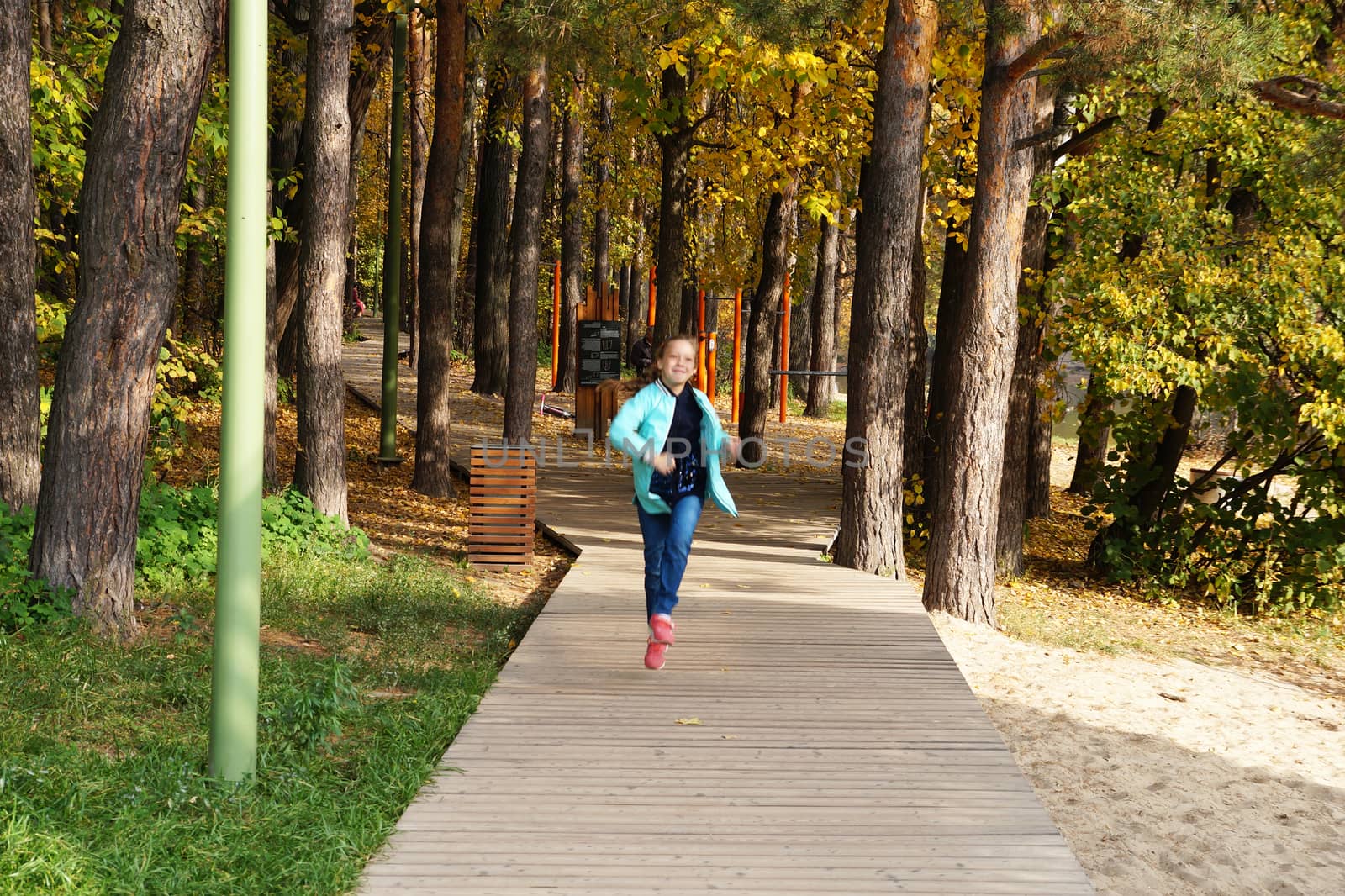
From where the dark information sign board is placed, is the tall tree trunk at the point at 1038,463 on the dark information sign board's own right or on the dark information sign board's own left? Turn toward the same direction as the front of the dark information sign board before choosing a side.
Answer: on the dark information sign board's own left

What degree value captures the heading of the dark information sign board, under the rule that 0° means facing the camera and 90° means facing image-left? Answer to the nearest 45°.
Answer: approximately 0°

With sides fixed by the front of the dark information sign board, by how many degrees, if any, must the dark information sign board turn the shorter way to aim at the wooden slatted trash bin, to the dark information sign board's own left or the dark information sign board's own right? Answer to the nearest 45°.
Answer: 0° — it already faces it

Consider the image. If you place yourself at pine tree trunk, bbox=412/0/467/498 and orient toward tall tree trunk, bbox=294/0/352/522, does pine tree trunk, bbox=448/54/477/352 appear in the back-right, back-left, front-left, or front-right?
back-right

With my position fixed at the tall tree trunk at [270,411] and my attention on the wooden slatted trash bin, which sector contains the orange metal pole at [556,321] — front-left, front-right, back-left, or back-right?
back-left

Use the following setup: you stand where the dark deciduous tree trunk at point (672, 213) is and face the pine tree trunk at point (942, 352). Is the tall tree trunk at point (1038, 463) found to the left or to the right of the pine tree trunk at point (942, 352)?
left

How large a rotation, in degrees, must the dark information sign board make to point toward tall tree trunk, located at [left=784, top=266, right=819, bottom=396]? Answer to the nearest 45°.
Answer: approximately 135° to its left

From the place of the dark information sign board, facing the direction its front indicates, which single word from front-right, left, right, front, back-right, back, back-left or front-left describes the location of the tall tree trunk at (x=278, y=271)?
front-right

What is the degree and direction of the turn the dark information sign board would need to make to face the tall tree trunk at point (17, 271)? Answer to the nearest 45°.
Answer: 0° — it already faces it

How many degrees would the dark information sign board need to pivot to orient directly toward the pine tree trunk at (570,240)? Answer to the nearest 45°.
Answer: approximately 180°

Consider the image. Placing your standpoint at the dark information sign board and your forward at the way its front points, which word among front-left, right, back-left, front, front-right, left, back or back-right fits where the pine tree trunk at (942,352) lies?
front-left

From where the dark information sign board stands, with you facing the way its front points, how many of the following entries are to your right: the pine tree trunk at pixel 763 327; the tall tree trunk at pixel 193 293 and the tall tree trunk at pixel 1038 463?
1

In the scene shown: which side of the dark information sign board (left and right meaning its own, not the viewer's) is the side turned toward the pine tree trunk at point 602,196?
back

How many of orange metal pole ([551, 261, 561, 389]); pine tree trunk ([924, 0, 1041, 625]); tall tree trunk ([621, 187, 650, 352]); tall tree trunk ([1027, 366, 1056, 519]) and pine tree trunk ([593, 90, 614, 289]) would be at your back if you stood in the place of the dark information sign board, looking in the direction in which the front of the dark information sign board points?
3
